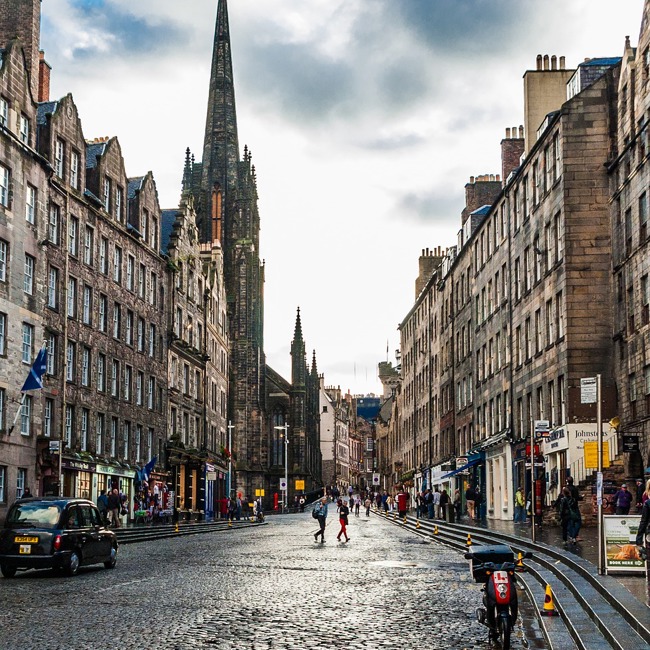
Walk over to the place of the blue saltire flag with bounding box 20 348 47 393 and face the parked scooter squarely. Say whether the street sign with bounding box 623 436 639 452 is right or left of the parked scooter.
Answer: left

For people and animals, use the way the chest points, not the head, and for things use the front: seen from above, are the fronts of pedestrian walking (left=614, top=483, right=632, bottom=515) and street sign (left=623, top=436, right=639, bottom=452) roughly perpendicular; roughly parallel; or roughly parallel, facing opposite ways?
roughly parallel

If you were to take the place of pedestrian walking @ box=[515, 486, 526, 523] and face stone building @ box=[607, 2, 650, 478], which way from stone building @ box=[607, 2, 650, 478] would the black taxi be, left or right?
right

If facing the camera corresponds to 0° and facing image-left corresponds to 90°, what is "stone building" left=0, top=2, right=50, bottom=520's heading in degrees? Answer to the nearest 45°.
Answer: approximately 315°

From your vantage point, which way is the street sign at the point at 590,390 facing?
toward the camera

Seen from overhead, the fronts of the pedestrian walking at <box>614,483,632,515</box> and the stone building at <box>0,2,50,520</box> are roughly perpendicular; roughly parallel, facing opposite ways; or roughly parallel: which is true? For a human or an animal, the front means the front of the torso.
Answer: roughly perpendicular

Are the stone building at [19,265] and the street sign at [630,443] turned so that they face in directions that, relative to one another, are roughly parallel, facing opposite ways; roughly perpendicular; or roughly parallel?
roughly perpendicular

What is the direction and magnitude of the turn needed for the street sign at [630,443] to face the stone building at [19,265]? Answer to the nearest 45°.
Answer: approximately 90° to its right

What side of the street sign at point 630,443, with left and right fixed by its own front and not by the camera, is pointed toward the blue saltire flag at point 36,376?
right

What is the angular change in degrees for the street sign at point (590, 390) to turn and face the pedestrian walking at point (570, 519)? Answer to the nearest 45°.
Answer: approximately 180°

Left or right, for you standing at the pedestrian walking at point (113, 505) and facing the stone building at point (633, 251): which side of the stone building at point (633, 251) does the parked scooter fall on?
right

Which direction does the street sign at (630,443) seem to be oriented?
toward the camera

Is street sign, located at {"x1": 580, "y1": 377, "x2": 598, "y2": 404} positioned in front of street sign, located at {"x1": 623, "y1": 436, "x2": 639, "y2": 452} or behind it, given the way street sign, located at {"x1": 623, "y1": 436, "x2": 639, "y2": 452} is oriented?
in front
